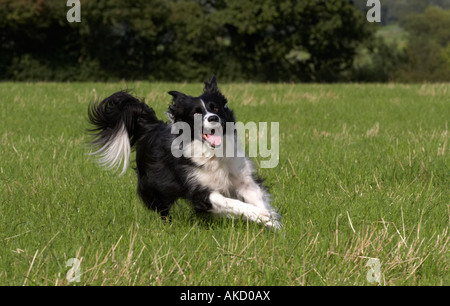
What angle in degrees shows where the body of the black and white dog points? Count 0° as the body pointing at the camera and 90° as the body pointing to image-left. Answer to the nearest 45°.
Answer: approximately 315°
